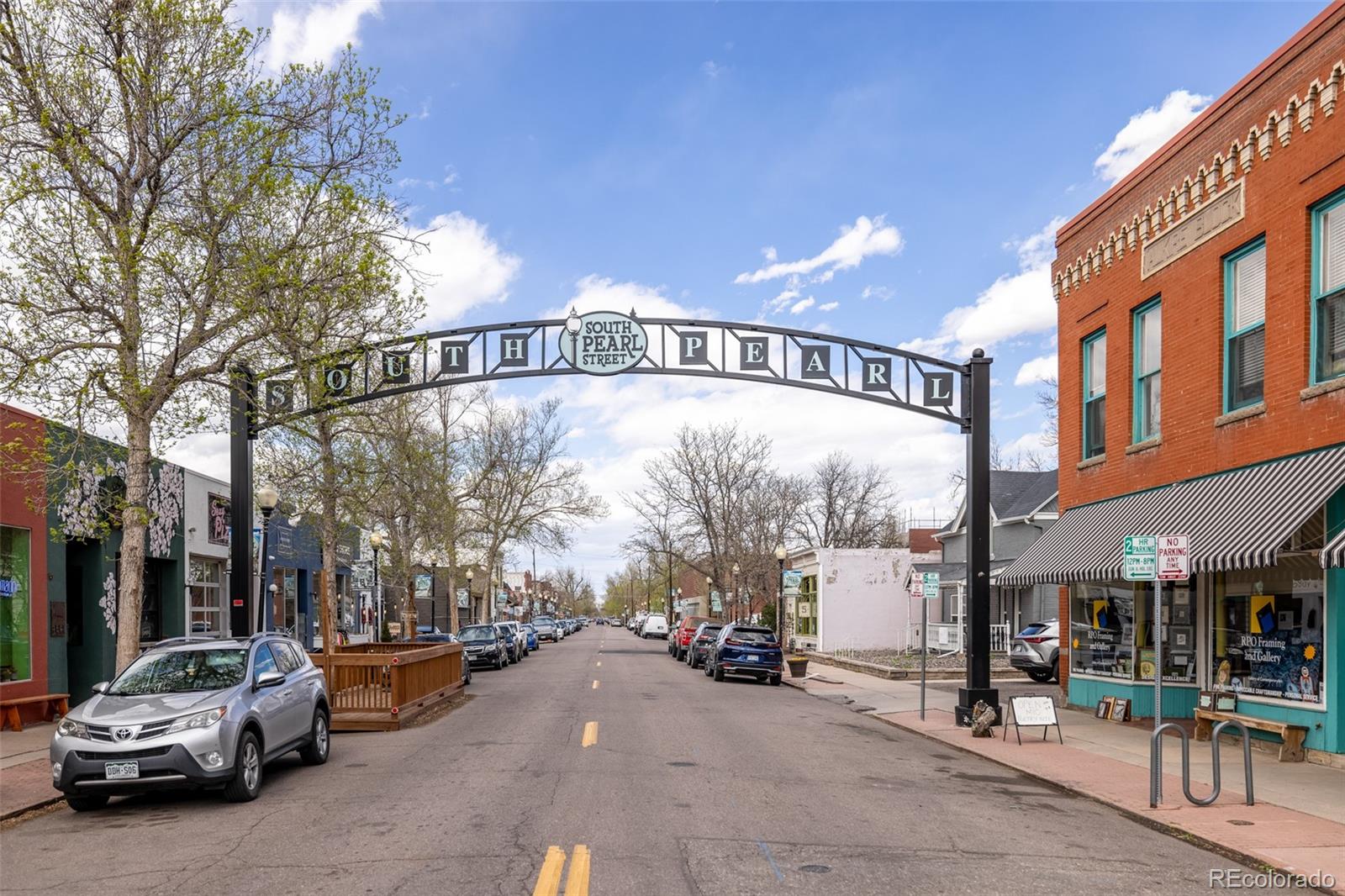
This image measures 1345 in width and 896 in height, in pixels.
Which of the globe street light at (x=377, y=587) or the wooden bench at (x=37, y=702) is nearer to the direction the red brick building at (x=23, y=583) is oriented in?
the wooden bench

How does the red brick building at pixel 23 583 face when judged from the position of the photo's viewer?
facing the viewer and to the right of the viewer

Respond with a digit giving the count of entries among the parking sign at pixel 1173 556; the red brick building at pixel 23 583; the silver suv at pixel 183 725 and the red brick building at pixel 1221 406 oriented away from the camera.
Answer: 0

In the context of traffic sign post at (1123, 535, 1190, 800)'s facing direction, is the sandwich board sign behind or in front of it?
behind

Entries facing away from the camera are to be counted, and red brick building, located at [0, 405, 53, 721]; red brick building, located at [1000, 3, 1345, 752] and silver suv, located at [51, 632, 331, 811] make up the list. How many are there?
0

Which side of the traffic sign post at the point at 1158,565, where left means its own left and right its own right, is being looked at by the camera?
front

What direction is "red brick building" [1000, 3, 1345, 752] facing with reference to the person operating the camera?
facing the viewer and to the left of the viewer

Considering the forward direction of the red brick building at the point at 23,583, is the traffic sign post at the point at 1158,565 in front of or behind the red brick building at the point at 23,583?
in front

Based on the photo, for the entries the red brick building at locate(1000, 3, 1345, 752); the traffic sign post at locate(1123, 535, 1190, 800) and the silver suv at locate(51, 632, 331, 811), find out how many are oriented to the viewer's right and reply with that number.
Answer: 0

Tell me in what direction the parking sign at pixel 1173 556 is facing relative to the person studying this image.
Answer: facing the viewer

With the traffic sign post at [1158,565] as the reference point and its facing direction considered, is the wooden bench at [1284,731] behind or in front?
behind
